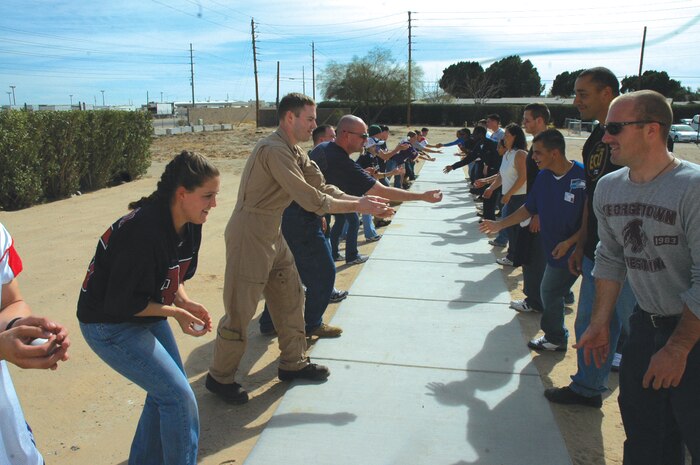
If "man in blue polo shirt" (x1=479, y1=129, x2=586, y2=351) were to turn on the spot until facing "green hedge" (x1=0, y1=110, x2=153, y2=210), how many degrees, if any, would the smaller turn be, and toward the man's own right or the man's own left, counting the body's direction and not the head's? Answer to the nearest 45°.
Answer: approximately 90° to the man's own right

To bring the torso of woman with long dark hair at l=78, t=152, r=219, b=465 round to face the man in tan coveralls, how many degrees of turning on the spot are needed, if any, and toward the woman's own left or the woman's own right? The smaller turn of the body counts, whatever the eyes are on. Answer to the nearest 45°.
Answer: approximately 45° to the woman's own left

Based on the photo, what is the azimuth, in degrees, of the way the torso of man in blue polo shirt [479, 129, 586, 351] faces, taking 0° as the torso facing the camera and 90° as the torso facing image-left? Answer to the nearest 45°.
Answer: approximately 45°

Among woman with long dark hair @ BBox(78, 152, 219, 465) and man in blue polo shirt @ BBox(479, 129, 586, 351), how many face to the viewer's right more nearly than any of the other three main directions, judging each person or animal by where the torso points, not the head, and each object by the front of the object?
1

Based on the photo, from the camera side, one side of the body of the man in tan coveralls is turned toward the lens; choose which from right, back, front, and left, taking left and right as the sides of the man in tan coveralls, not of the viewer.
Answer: right

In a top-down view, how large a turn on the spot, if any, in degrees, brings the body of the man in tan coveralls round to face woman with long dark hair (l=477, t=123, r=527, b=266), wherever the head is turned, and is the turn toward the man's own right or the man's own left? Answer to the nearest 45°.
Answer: approximately 45° to the man's own left

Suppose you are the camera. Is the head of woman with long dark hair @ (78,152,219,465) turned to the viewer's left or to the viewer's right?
to the viewer's right

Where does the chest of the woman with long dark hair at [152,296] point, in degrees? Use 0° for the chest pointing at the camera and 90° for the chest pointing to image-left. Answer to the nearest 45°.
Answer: approximately 270°

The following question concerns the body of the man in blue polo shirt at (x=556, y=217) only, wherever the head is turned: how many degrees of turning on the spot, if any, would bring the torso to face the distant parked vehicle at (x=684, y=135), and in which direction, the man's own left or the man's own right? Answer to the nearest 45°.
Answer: approximately 135° to the man's own right

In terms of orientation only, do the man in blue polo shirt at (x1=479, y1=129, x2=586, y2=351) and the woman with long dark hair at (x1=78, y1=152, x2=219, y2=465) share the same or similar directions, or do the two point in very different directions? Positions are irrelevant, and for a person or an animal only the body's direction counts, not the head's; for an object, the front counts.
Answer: very different directions
